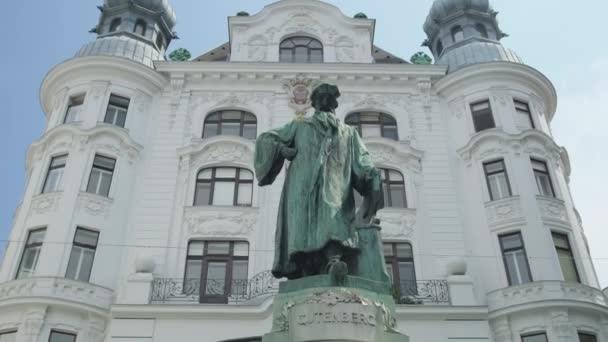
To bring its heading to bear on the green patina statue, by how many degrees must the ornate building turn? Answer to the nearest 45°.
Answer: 0° — it already faces it

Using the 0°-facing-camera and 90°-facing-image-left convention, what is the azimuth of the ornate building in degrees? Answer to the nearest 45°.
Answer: approximately 0°
